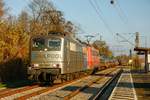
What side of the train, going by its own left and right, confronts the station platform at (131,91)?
left

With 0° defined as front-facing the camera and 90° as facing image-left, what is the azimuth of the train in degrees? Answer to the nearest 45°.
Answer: approximately 45°
